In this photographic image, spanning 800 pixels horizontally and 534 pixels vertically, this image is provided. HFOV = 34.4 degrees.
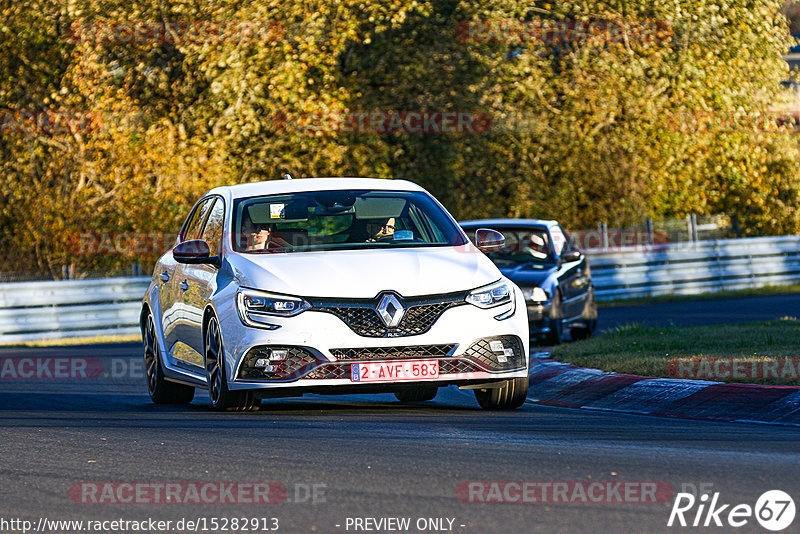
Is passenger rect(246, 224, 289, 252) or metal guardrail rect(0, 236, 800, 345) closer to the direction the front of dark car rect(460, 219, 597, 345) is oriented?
the passenger

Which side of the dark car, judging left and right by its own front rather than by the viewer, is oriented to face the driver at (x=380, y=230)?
front

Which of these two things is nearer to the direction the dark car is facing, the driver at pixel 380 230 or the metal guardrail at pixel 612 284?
the driver

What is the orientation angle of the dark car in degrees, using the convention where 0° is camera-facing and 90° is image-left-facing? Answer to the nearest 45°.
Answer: approximately 0°

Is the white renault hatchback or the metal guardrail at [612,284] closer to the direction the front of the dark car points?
the white renault hatchback

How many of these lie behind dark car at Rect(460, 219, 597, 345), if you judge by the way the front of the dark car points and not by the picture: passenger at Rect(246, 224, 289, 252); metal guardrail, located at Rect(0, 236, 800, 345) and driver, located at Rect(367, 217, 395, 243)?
1

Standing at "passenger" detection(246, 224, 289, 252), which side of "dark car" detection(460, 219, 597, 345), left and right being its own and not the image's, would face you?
front

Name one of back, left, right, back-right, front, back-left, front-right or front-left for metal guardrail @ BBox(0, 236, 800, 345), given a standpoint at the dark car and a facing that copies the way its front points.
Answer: back
